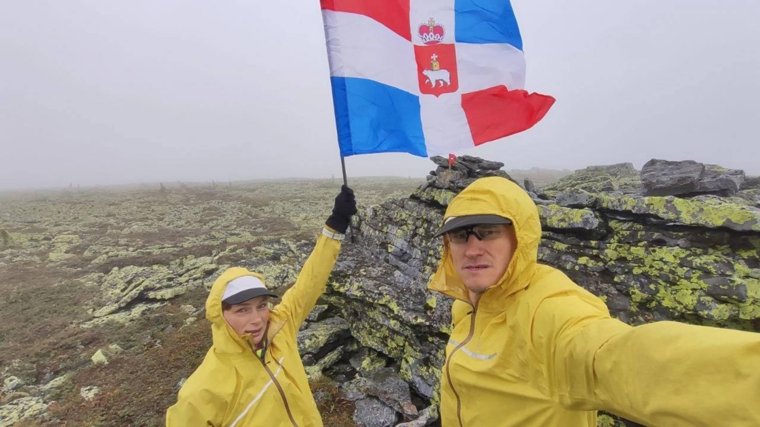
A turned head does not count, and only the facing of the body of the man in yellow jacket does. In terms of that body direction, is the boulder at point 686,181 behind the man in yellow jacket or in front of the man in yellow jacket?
behind

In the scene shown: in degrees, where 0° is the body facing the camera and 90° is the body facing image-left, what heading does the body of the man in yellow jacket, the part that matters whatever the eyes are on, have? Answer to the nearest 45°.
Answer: approximately 45°
